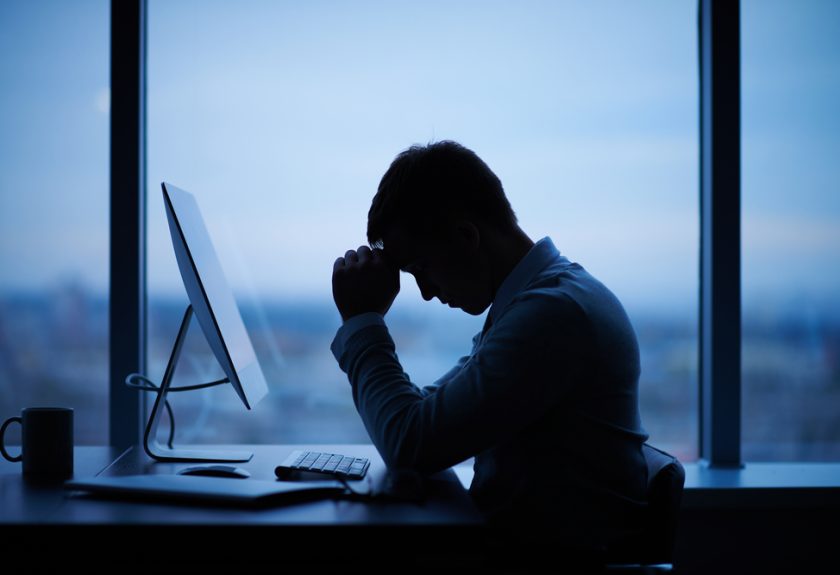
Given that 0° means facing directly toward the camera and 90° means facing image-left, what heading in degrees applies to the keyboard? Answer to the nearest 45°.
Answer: approximately 270°

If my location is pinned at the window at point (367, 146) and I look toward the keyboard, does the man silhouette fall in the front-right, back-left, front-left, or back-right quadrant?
front-left

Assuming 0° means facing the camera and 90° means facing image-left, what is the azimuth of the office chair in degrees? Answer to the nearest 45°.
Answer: approximately 90°

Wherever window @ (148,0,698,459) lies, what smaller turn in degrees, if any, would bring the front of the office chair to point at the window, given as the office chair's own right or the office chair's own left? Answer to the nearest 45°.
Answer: approximately 45° to the office chair's own right

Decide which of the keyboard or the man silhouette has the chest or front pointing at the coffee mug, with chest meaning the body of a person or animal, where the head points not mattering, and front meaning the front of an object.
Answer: the man silhouette

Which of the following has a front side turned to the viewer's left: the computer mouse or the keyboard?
the computer mouse

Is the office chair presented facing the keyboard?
yes

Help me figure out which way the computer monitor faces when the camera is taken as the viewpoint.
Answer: facing to the right of the viewer

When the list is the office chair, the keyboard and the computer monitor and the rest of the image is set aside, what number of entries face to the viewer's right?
2

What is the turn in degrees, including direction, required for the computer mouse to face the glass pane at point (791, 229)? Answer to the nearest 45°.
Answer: approximately 180°

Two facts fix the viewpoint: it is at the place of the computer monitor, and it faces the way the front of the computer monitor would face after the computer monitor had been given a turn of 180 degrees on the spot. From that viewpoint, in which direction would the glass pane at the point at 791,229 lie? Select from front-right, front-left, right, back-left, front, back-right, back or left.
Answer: back

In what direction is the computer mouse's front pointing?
to the viewer's left

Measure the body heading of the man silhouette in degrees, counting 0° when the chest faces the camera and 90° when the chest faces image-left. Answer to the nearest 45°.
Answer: approximately 90°

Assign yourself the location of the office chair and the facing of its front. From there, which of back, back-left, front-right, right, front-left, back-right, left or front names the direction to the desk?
front-left

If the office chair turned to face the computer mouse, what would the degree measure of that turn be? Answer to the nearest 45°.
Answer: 0° — it already faces it
